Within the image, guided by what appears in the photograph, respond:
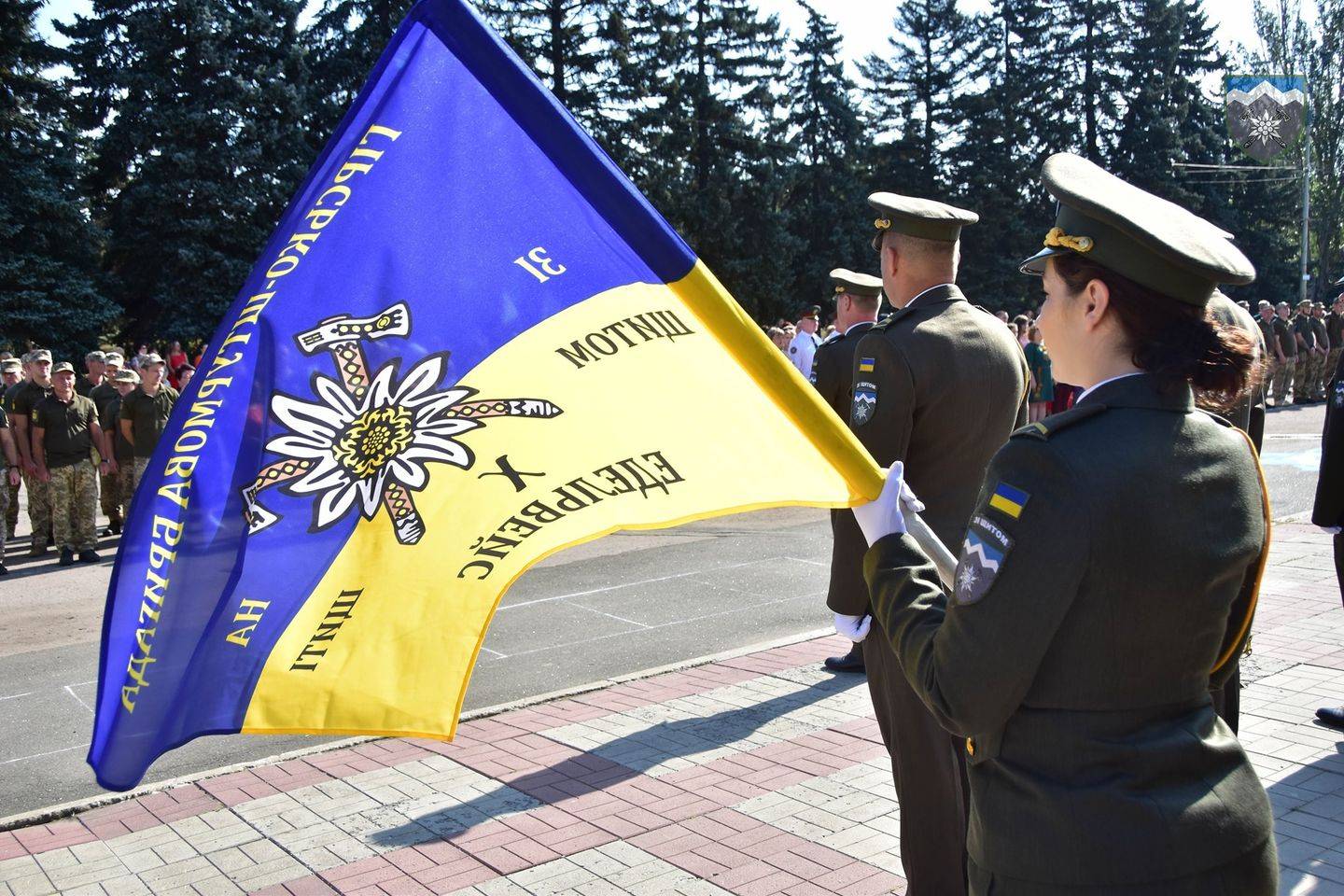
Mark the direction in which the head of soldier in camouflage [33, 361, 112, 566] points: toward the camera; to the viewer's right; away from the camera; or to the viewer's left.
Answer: toward the camera

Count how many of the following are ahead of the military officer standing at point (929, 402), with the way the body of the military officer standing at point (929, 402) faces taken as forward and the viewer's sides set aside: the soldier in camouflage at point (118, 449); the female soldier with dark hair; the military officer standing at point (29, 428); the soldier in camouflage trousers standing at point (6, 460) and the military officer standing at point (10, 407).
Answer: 4

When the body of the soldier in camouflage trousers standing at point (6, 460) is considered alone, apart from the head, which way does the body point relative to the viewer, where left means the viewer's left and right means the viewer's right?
facing the viewer and to the right of the viewer

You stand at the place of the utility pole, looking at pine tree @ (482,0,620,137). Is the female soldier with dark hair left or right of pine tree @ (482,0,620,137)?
left

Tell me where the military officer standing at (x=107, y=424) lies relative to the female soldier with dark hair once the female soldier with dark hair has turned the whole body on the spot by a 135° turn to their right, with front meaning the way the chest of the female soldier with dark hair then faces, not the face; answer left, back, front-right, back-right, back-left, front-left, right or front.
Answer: back-left

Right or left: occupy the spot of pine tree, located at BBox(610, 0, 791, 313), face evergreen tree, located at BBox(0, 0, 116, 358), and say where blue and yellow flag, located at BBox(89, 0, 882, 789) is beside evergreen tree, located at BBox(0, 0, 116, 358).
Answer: left

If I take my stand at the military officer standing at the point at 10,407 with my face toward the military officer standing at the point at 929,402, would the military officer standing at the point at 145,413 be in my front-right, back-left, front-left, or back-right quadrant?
front-left

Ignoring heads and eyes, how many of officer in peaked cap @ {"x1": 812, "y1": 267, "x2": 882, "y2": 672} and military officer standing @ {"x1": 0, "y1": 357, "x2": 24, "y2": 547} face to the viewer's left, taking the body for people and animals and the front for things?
1

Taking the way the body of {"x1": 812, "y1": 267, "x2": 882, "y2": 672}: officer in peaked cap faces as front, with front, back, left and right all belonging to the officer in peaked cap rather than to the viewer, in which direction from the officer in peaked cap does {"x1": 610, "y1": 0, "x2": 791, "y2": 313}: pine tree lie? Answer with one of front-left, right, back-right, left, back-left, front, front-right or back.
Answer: right

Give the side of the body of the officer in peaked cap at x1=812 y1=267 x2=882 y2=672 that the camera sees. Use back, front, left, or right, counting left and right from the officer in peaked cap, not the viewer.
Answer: left

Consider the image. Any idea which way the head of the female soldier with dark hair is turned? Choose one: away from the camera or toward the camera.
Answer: away from the camera

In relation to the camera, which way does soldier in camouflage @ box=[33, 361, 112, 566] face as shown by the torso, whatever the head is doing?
toward the camera
